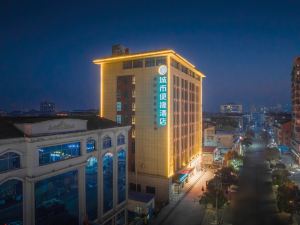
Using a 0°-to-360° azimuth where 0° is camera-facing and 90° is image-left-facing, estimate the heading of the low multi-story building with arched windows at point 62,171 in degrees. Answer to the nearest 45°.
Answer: approximately 315°
